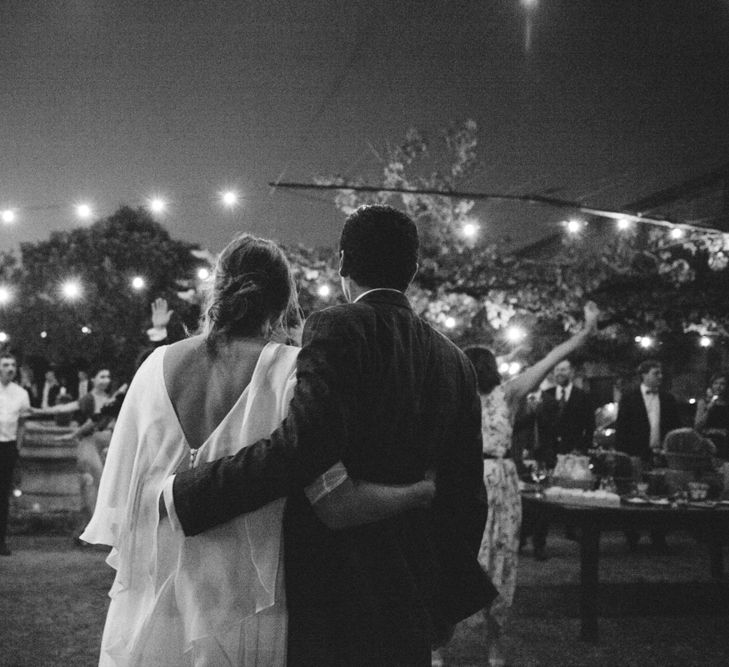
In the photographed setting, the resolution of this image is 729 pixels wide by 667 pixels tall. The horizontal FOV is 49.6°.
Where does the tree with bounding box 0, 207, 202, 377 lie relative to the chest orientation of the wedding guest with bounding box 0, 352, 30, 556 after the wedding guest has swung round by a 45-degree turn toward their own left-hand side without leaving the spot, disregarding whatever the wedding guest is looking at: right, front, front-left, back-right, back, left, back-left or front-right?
back-left

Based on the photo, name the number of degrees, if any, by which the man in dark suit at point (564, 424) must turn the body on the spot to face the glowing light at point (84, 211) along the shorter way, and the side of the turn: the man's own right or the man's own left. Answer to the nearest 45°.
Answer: approximately 90° to the man's own right

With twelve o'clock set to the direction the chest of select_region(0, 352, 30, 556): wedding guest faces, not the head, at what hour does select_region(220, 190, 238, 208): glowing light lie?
The glowing light is roughly at 8 o'clock from the wedding guest.

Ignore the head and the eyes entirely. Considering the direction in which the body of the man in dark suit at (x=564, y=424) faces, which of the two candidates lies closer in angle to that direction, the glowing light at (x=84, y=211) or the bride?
the bride

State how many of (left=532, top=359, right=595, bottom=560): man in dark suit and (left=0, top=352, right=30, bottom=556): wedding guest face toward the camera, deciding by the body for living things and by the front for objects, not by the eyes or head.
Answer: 2

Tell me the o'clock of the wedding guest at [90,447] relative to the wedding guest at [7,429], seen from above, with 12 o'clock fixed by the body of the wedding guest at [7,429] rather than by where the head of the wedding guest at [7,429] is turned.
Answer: the wedding guest at [90,447] is roughly at 9 o'clock from the wedding guest at [7,429].

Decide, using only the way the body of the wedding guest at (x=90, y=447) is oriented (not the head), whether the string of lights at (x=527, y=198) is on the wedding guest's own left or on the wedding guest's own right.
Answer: on the wedding guest's own left

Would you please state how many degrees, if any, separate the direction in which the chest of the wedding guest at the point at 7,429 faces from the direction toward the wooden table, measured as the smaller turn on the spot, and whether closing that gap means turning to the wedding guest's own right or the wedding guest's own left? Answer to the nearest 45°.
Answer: approximately 45° to the wedding guest's own left

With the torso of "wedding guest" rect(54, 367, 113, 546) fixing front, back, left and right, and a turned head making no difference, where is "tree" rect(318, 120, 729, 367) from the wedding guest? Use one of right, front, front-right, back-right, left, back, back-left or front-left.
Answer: back-left

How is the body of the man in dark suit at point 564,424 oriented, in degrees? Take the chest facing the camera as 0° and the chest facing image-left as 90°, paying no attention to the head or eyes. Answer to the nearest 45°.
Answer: approximately 0°
